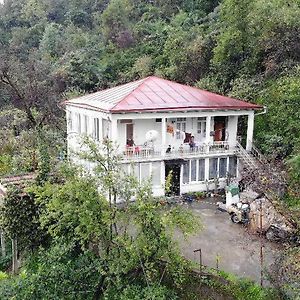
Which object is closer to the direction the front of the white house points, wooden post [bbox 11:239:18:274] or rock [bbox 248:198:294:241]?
the rock

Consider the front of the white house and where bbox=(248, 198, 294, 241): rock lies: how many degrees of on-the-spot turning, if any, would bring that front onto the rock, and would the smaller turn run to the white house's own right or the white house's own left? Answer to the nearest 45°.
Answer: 0° — it already faces it

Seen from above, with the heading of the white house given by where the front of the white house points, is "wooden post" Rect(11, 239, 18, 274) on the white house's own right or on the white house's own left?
on the white house's own right

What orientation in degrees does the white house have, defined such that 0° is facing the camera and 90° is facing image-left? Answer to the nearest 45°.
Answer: approximately 315°
